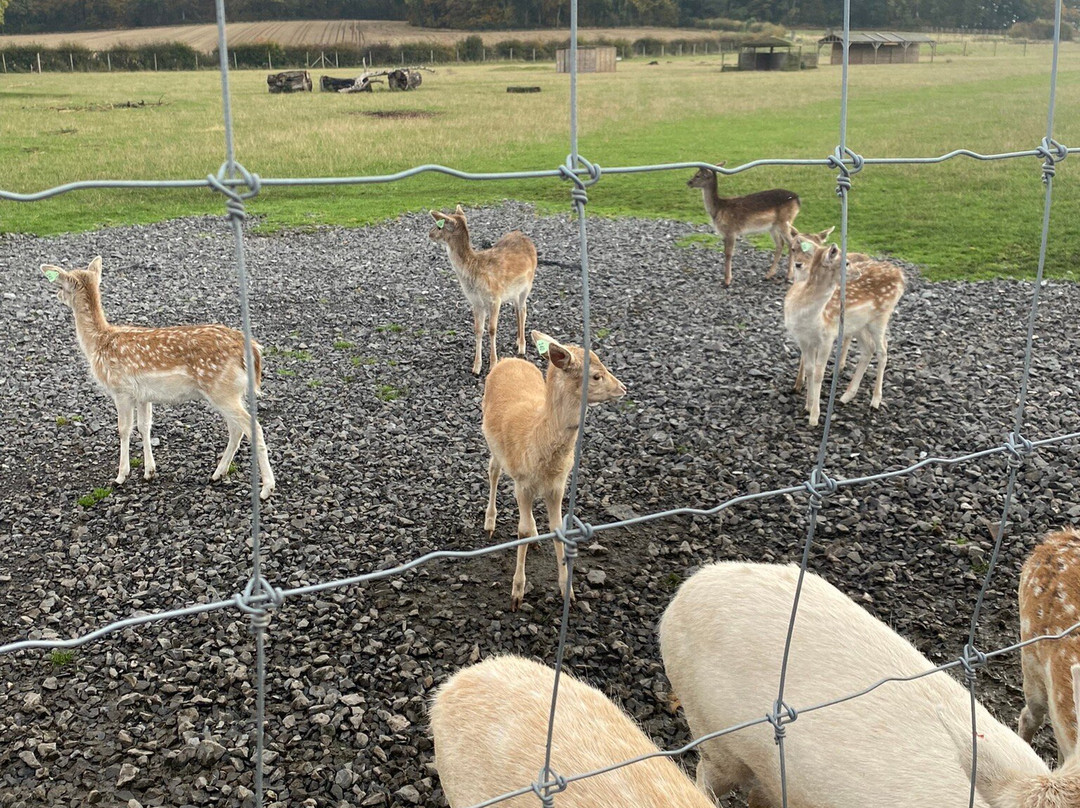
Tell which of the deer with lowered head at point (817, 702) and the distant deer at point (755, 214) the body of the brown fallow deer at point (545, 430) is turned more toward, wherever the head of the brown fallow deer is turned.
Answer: the deer with lowered head

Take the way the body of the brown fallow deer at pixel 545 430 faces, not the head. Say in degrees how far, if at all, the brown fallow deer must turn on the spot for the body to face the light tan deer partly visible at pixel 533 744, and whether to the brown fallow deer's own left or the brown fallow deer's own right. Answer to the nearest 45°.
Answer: approximately 45° to the brown fallow deer's own right

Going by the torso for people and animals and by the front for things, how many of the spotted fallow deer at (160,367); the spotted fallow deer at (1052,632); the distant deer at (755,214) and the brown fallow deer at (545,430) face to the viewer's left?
2

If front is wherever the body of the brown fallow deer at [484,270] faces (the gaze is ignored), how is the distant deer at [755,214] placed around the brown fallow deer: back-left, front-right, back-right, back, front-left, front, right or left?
back

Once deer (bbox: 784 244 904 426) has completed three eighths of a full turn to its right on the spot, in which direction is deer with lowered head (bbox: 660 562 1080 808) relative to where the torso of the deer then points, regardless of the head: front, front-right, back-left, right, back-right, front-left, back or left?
back

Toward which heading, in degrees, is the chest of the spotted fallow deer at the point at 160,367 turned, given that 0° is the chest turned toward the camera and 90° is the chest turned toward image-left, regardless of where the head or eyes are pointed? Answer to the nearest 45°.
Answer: approximately 90°

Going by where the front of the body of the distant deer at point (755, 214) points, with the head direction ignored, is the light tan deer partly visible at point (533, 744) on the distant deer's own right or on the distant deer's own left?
on the distant deer's own left

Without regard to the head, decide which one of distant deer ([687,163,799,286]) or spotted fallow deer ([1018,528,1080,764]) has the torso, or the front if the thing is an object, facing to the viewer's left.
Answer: the distant deer

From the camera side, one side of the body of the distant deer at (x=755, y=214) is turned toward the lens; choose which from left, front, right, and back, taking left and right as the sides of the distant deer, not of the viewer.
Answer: left

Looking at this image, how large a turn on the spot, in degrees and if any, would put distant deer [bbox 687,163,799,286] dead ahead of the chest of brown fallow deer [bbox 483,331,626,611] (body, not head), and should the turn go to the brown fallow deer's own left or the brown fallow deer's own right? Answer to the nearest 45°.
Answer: approximately 135° to the brown fallow deer's own left

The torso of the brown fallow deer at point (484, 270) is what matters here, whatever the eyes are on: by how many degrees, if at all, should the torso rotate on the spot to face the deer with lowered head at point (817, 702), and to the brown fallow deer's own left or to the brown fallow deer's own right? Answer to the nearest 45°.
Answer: approximately 45° to the brown fallow deer's own left

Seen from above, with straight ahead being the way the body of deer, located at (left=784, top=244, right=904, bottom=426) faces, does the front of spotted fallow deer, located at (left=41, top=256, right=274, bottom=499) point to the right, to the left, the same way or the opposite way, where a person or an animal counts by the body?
the same way

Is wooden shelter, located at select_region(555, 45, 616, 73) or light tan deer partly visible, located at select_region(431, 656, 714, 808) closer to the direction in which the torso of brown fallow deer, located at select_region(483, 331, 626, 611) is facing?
the light tan deer partly visible
